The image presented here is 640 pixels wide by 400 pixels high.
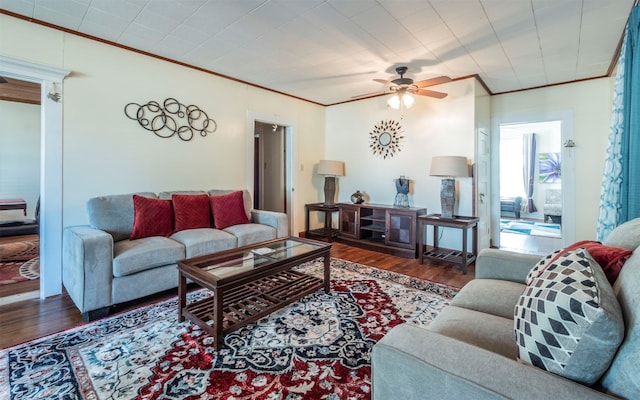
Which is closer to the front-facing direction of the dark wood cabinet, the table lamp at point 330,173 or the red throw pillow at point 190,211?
the red throw pillow

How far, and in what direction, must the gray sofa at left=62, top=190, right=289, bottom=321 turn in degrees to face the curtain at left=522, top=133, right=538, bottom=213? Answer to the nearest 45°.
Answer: approximately 45° to its left

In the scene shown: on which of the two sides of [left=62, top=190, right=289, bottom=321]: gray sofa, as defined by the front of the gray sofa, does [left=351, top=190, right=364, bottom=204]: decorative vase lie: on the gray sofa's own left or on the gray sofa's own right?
on the gray sofa's own left

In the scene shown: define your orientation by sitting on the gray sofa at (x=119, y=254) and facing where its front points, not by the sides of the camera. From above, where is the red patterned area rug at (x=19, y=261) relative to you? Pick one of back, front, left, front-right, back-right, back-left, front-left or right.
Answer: back

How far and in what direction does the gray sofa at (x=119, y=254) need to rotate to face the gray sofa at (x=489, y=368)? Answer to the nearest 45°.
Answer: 0° — it already faces it

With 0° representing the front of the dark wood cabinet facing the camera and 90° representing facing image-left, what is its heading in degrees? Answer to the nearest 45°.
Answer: approximately 45°

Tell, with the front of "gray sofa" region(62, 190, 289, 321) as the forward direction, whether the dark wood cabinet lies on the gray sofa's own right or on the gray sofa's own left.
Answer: on the gray sofa's own left

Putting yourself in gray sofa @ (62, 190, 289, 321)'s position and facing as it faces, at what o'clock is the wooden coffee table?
The wooden coffee table is roughly at 12 o'clock from the gray sofa.
